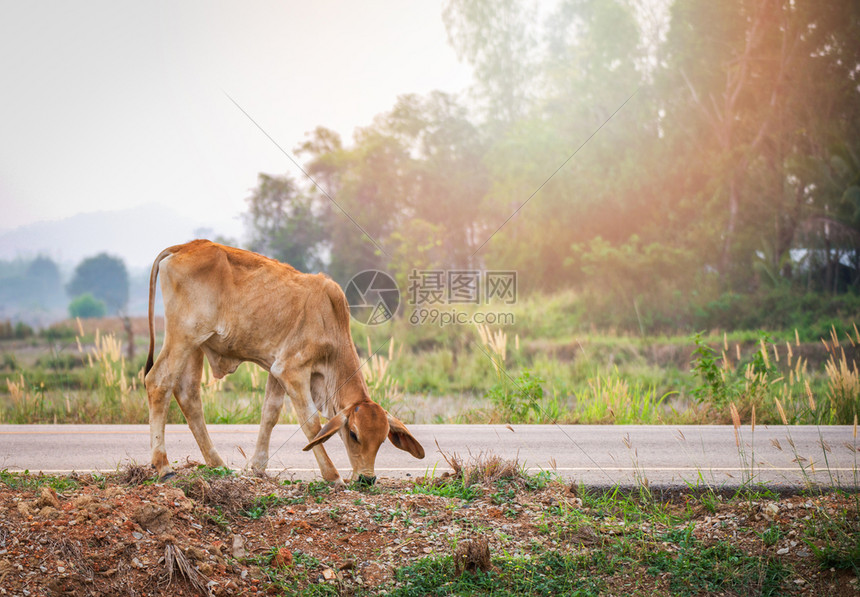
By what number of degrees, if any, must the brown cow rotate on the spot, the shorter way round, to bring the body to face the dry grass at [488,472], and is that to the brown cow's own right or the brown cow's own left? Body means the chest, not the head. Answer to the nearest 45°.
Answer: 0° — it already faces it

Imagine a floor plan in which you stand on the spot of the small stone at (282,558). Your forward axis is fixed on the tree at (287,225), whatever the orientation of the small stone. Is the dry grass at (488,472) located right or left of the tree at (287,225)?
right

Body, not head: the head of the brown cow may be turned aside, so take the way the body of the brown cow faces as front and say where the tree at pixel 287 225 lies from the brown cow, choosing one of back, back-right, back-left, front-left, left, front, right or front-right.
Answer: left

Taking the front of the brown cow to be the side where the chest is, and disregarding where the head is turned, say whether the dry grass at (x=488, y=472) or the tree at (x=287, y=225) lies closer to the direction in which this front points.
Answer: the dry grass

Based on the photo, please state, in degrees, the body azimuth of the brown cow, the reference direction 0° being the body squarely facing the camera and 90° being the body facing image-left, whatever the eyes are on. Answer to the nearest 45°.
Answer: approximately 270°

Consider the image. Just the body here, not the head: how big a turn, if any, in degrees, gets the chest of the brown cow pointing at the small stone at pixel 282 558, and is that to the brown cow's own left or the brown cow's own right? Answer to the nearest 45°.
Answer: approximately 90° to the brown cow's own right
